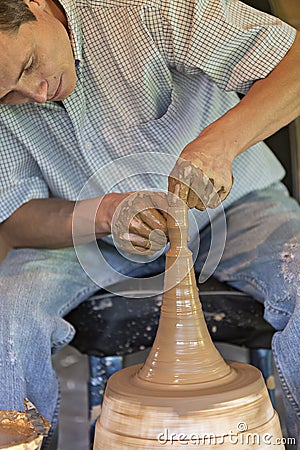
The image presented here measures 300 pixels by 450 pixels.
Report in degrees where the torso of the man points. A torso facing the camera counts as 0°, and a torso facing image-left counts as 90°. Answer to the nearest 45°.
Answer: approximately 0°
